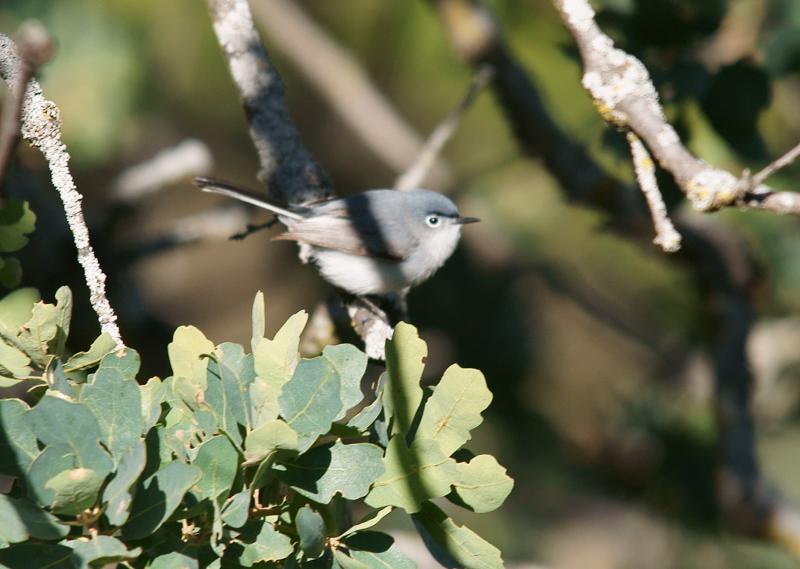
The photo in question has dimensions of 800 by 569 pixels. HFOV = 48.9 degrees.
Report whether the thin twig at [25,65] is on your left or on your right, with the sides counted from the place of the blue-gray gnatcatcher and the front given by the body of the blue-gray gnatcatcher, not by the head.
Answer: on your right

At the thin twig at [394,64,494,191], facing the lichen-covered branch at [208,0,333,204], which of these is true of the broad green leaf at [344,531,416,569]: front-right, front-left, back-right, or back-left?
front-left

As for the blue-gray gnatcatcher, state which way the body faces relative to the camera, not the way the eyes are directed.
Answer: to the viewer's right

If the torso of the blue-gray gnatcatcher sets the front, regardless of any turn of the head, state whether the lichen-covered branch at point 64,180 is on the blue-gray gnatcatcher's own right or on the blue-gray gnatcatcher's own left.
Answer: on the blue-gray gnatcatcher's own right

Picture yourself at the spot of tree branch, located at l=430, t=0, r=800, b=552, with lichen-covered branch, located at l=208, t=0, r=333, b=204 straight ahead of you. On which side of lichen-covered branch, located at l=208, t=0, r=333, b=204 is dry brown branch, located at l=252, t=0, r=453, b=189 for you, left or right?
right

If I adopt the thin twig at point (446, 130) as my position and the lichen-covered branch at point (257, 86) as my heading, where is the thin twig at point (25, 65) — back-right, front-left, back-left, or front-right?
front-left

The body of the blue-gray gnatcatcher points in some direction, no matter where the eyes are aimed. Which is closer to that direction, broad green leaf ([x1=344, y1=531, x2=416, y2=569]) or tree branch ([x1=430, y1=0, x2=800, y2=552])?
the tree branch

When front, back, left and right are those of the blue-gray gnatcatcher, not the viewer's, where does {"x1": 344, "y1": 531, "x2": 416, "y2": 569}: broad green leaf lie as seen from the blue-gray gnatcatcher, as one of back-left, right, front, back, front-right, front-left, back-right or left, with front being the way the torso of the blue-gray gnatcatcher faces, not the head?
right
